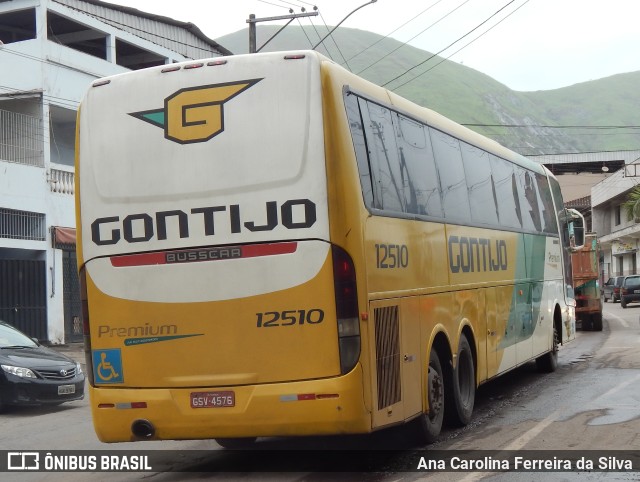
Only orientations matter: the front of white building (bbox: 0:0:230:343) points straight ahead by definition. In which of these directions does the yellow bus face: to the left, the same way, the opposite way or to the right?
to the left

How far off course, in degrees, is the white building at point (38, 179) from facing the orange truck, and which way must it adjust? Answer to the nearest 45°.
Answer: approximately 45° to its left

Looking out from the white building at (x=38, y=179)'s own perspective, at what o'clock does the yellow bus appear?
The yellow bus is roughly at 1 o'clock from the white building.

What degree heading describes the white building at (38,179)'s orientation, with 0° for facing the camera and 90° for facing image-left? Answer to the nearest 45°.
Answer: approximately 315°

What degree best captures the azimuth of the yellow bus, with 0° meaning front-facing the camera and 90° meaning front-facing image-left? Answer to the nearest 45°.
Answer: approximately 225°

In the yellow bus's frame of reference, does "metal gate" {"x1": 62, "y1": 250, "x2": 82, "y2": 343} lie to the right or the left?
on its left

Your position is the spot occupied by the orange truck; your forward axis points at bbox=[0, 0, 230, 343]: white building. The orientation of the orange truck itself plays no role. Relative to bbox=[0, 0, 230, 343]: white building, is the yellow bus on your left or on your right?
left

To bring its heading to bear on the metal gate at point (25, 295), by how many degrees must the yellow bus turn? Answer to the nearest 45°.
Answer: approximately 90° to its left
